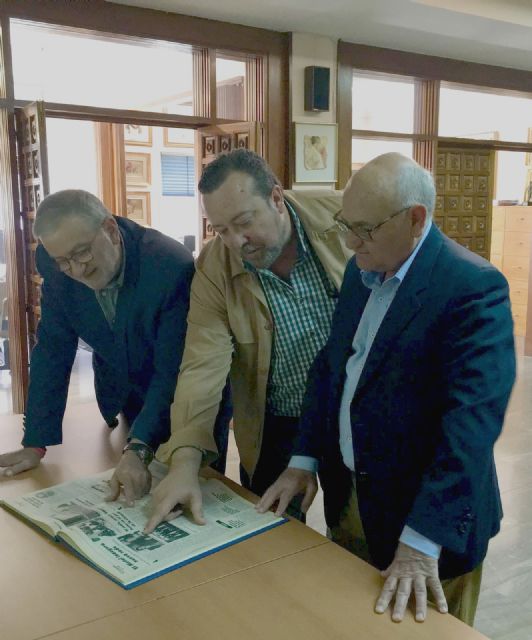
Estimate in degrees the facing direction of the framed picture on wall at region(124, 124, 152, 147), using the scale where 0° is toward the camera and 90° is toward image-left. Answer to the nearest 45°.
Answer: approximately 0°

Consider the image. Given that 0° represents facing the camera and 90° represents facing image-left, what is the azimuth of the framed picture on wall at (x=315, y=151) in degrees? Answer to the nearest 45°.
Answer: approximately 0°

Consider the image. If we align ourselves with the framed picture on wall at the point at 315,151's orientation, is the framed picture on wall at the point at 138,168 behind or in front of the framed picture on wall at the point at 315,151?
behind

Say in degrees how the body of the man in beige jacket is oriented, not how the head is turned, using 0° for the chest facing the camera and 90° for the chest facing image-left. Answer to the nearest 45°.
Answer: approximately 45°

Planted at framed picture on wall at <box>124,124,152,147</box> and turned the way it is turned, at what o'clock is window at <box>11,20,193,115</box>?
The window is roughly at 12 o'clock from the framed picture on wall.

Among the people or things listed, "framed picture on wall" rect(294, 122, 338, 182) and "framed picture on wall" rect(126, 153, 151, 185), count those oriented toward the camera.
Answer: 2

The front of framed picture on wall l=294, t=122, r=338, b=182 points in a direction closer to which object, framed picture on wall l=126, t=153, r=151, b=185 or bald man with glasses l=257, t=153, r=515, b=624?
the bald man with glasses

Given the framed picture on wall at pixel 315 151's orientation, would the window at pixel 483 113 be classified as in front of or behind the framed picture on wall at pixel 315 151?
behind

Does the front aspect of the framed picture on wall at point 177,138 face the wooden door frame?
yes

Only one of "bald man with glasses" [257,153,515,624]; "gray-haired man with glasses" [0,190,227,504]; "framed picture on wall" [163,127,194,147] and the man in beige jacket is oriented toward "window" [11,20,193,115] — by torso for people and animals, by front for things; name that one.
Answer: the framed picture on wall

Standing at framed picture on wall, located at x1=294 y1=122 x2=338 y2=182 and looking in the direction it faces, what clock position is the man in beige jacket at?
The man in beige jacket is roughly at 12 o'clock from the framed picture on wall.

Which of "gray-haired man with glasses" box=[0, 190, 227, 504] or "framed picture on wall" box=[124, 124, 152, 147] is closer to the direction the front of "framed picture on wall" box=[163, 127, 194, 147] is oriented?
the gray-haired man with glasses

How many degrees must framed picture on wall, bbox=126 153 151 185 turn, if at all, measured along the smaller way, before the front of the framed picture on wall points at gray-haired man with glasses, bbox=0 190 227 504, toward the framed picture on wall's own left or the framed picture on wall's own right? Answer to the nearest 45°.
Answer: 0° — it already faces them
